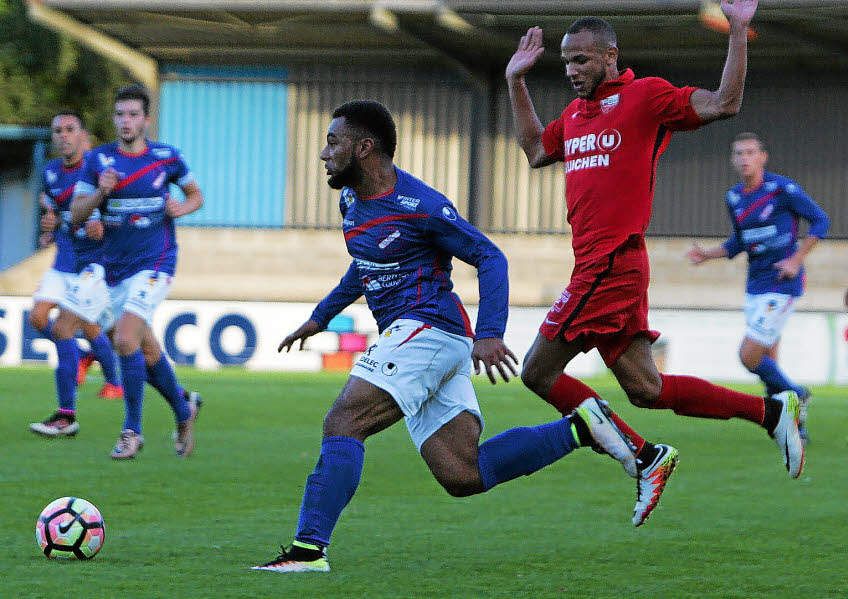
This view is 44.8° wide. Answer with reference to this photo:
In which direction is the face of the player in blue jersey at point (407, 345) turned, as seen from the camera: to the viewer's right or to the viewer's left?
to the viewer's left

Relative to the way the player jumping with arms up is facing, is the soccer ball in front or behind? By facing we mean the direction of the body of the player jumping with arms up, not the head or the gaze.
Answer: in front

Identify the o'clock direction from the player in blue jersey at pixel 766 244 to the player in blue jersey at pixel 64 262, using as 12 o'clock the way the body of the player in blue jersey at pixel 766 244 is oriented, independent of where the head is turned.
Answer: the player in blue jersey at pixel 64 262 is roughly at 1 o'clock from the player in blue jersey at pixel 766 244.

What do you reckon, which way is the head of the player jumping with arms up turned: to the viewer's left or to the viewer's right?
to the viewer's left

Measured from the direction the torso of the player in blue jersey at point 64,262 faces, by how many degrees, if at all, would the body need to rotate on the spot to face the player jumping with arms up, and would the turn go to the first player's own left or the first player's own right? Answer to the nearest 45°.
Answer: approximately 90° to the first player's own left

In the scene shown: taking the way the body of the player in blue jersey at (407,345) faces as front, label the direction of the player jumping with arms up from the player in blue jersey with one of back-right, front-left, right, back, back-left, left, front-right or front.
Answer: back

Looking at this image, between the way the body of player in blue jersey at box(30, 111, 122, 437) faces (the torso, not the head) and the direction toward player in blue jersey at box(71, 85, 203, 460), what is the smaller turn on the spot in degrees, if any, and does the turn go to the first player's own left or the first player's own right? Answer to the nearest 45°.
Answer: approximately 45° to the first player's own left

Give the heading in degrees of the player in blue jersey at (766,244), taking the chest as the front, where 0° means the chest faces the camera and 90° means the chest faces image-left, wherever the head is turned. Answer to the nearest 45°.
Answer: approximately 45°
